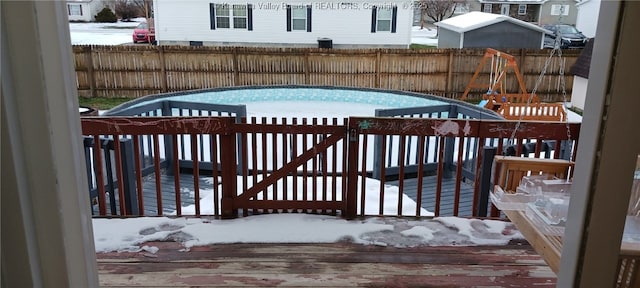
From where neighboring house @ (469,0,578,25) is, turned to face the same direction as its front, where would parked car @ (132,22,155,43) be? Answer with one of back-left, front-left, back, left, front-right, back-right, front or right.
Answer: front-right

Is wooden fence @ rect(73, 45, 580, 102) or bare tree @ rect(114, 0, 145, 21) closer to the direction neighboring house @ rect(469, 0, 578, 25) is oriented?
the wooden fence

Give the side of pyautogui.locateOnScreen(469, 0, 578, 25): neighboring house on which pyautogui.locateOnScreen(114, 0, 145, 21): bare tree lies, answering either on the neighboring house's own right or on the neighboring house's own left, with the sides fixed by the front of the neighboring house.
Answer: on the neighboring house's own right

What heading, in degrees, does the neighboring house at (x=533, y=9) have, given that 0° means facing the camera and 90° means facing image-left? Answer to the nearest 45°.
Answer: approximately 0°

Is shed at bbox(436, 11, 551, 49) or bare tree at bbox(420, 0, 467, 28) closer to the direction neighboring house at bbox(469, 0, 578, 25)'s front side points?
the shed

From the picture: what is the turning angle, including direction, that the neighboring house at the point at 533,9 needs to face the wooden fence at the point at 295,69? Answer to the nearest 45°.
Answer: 0° — it already faces it

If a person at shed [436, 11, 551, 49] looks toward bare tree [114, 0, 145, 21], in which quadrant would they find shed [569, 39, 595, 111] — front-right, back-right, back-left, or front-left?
back-left

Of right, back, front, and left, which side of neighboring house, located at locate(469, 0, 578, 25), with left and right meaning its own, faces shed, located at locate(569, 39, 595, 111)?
front

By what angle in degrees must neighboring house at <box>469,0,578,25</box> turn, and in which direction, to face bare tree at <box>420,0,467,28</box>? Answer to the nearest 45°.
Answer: approximately 90° to its right

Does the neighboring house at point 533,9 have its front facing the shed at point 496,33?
yes

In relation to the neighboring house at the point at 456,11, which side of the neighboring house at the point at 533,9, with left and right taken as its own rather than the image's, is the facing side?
right

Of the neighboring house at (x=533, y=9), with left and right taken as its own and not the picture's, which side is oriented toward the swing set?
front
